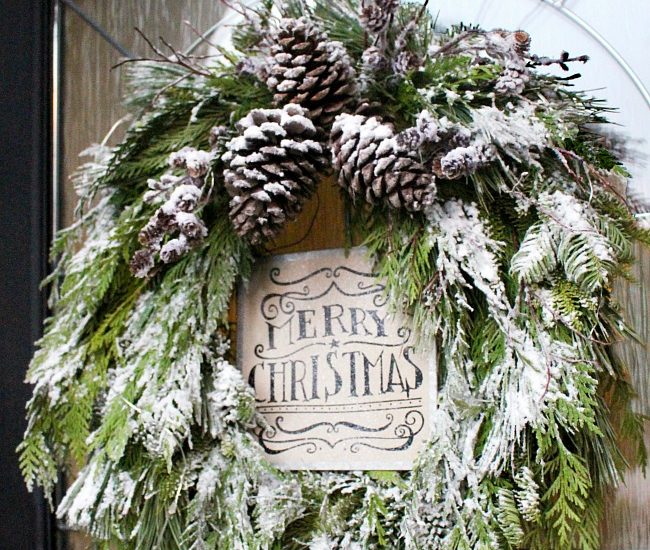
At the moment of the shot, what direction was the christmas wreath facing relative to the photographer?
facing the viewer
